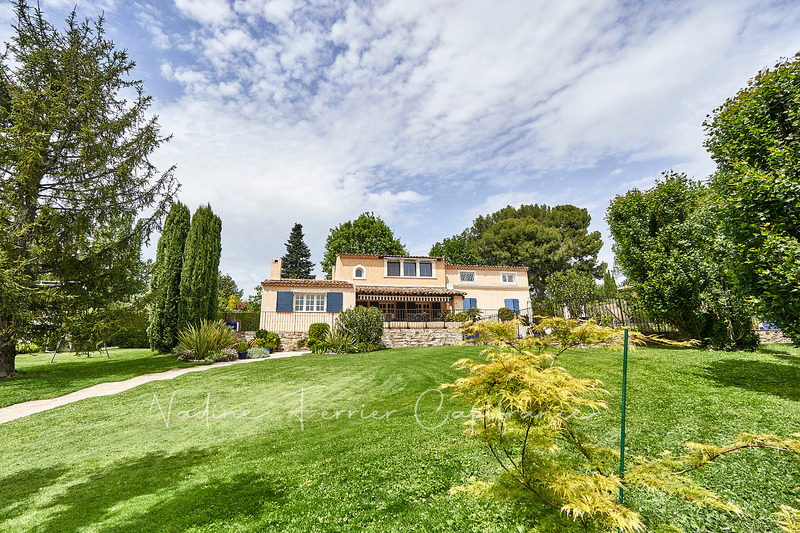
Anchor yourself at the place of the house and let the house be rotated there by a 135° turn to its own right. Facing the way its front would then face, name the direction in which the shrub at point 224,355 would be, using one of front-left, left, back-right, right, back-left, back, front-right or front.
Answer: left

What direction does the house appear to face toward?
toward the camera

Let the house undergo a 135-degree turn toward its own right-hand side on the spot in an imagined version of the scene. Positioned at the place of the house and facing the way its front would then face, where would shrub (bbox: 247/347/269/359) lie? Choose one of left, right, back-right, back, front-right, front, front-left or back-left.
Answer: left

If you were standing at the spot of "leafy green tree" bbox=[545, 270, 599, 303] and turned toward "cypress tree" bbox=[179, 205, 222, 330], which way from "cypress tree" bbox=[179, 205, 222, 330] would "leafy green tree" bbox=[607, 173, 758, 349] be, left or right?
left

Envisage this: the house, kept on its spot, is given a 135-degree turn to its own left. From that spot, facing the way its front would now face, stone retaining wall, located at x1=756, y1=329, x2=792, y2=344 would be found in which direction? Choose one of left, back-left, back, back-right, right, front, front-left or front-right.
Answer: right

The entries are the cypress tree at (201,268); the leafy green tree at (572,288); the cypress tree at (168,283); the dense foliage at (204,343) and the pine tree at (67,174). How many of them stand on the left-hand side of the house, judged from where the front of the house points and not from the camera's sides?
1

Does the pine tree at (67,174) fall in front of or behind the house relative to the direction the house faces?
in front

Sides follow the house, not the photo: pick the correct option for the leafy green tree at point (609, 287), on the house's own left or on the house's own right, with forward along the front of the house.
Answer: on the house's own left

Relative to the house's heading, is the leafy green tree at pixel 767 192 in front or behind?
in front

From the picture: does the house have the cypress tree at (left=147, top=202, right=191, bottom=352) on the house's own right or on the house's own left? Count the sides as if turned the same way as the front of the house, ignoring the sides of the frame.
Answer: on the house's own right

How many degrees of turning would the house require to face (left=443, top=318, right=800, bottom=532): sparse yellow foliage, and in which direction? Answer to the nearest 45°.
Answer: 0° — it already faces it

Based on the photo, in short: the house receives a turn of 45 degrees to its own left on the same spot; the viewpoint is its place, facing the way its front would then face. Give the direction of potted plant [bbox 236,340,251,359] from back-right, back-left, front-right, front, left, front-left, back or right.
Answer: right

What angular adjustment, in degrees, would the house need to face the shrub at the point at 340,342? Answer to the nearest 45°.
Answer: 0° — it already faces it

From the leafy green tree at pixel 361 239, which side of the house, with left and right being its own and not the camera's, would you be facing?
back
